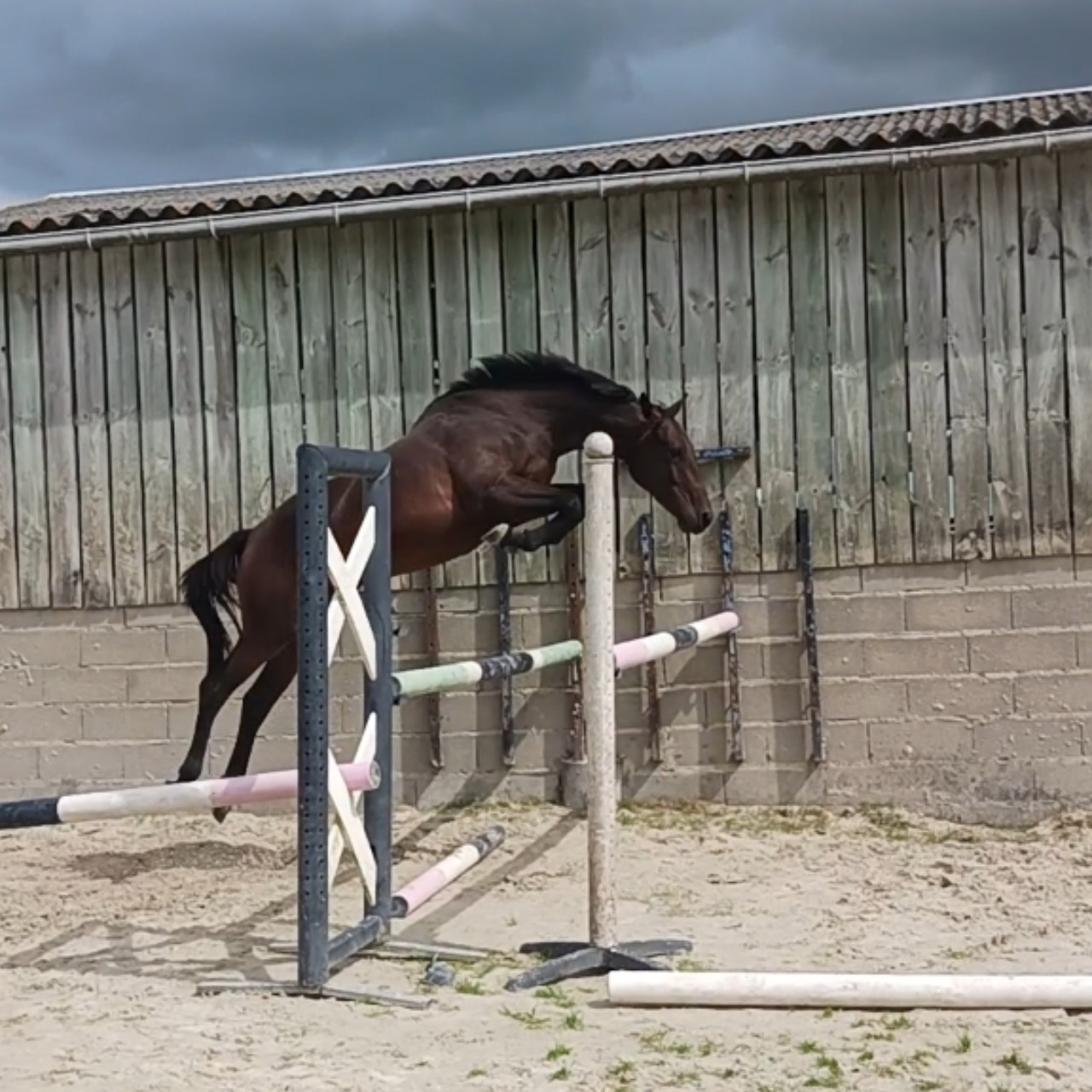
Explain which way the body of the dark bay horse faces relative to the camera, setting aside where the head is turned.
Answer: to the viewer's right

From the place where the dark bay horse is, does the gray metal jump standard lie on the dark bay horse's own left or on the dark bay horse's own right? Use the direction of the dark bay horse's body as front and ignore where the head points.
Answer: on the dark bay horse's own right

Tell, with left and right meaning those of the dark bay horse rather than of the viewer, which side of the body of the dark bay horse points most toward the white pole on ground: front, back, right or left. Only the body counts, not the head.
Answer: right

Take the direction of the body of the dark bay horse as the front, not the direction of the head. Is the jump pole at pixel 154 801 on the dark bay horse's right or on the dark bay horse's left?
on the dark bay horse's right

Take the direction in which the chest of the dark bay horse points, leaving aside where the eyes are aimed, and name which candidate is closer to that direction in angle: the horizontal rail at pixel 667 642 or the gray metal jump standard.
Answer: the horizontal rail

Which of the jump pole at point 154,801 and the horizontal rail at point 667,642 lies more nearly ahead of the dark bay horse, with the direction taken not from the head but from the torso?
the horizontal rail

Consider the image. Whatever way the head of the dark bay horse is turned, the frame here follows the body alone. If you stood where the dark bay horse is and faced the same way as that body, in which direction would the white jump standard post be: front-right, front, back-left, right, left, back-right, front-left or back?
right
